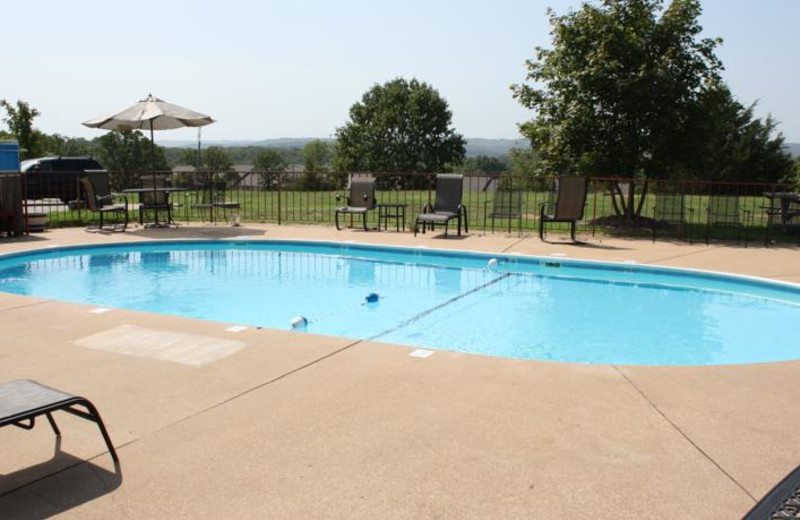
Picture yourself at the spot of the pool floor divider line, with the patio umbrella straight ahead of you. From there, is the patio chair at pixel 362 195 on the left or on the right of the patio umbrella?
right

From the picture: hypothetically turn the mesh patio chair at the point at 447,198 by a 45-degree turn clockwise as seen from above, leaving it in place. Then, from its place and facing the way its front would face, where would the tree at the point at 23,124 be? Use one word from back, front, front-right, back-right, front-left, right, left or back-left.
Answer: front-right

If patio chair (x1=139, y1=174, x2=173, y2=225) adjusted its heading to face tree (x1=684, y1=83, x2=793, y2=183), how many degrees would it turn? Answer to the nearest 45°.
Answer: approximately 90° to its left

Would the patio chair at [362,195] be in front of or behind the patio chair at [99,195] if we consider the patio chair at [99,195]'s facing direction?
in front

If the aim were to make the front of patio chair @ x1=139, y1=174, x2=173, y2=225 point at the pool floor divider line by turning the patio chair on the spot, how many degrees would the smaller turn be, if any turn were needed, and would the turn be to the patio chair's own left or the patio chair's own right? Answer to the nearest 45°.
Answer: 0° — it already faces it

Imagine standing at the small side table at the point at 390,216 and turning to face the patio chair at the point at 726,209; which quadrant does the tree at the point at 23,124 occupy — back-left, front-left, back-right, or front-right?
back-left

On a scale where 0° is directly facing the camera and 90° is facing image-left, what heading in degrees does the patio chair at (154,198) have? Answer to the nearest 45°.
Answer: approximately 0°

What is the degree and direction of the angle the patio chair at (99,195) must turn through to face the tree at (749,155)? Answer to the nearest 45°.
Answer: approximately 45° to its left
